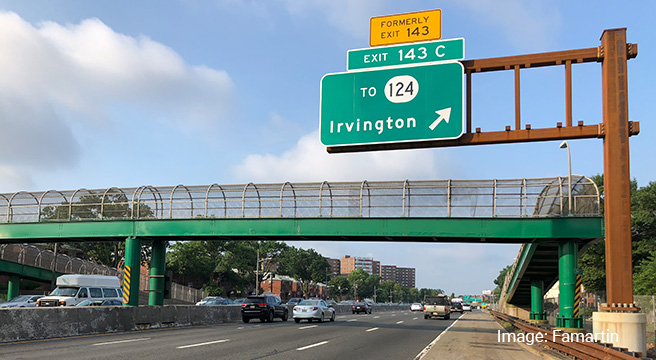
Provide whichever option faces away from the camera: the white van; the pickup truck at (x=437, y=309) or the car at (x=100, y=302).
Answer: the pickup truck at (x=437, y=309)

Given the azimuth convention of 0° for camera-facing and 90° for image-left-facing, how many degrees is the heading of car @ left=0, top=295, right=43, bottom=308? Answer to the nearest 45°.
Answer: approximately 45°

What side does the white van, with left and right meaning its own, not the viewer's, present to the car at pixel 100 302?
left

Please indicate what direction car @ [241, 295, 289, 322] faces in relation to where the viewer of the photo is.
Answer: facing away from the viewer and to the right of the viewer

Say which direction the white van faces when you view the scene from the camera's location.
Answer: facing the viewer and to the left of the viewer

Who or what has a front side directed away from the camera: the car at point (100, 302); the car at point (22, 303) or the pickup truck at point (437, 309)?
the pickup truck at point (437, 309)

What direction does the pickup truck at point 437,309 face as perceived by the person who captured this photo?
facing away from the viewer

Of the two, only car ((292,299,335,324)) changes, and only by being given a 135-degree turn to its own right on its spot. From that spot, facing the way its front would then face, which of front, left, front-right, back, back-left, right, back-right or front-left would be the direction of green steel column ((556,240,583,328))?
front-left

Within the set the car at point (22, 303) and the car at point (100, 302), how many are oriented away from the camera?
0

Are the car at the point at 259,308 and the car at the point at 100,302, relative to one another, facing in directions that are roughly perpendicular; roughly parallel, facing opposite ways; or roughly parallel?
roughly parallel, facing opposite ways

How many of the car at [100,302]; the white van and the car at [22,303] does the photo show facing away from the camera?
0

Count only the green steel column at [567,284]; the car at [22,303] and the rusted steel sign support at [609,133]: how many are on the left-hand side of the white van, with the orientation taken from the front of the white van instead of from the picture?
2

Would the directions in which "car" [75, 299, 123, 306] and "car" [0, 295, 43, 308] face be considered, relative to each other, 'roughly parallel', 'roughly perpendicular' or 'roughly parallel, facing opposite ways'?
roughly parallel
